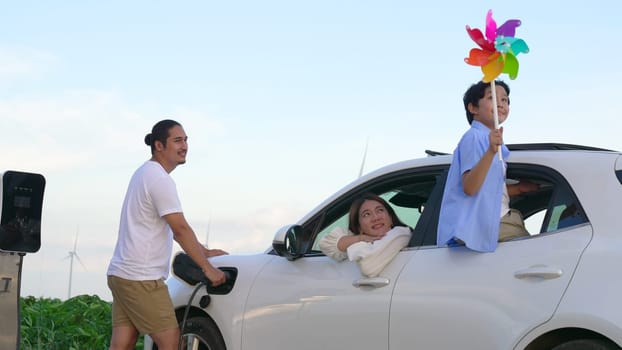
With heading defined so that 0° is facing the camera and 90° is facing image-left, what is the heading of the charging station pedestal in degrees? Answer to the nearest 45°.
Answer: approximately 0°

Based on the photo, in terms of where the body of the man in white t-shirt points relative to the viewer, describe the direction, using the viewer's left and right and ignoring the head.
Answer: facing to the right of the viewer

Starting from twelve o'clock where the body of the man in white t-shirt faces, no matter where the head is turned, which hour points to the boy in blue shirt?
The boy in blue shirt is roughly at 1 o'clock from the man in white t-shirt.

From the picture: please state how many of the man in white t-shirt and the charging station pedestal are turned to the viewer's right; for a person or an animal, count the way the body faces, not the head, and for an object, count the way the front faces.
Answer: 1

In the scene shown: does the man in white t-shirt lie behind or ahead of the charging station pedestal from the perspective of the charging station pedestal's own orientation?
ahead

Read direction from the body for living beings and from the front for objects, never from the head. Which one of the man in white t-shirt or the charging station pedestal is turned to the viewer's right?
the man in white t-shirt

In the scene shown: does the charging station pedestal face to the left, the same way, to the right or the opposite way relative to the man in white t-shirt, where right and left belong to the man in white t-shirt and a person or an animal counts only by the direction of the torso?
to the right

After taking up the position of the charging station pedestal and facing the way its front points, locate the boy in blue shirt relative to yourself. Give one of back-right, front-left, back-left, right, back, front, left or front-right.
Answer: front-left
